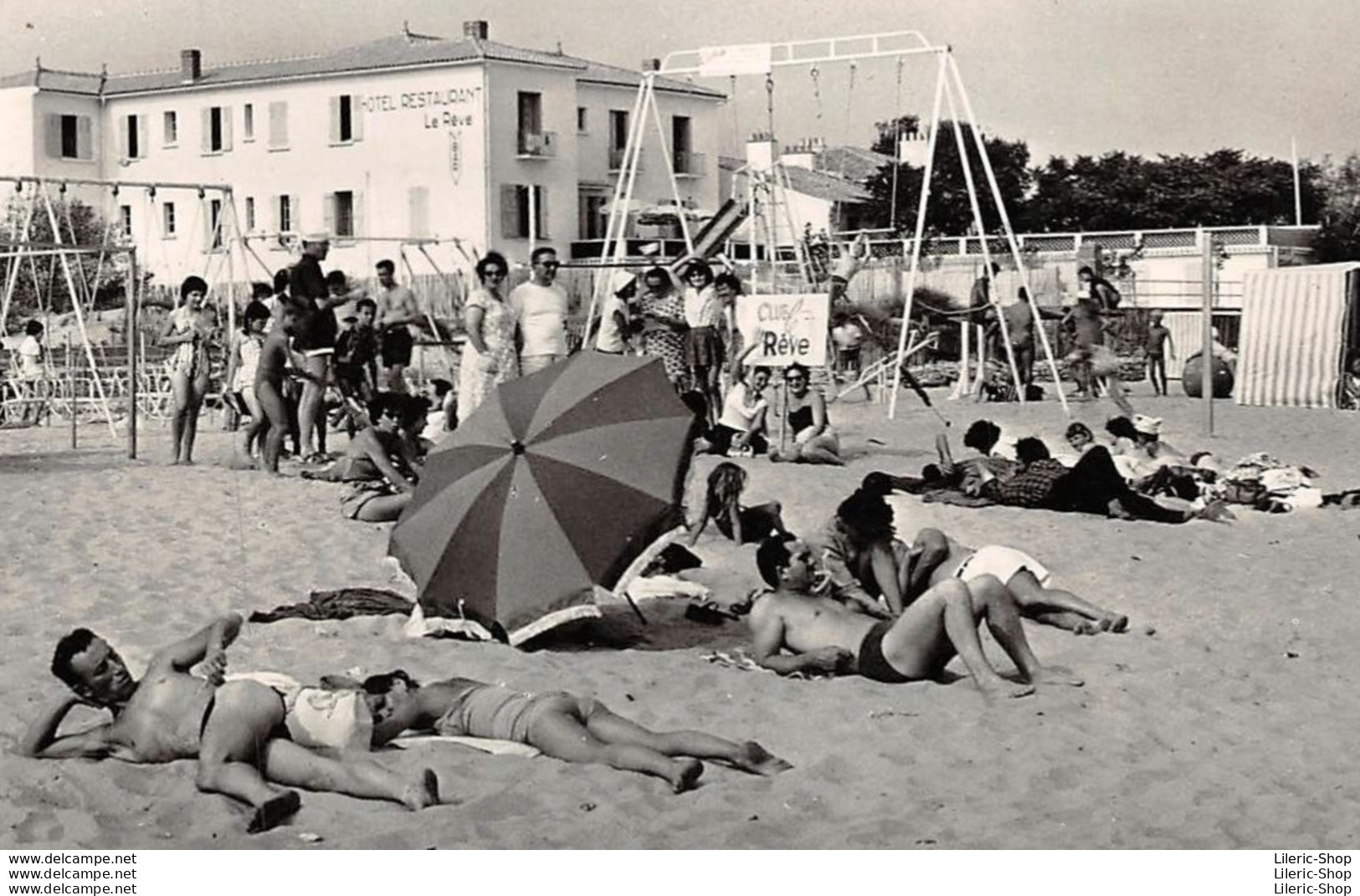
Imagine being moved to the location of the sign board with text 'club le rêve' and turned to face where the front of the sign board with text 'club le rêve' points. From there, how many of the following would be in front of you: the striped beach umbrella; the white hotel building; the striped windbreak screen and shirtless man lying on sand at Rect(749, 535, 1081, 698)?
2

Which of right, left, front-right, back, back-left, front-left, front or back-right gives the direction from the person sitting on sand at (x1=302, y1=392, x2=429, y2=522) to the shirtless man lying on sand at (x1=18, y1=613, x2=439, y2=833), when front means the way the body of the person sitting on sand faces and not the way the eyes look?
front-right

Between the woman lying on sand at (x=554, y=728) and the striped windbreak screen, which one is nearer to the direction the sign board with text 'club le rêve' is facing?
the woman lying on sand

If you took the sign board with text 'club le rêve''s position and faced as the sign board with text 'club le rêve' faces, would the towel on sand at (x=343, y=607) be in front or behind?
in front

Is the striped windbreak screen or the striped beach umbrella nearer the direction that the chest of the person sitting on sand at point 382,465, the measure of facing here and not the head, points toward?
the striped beach umbrella

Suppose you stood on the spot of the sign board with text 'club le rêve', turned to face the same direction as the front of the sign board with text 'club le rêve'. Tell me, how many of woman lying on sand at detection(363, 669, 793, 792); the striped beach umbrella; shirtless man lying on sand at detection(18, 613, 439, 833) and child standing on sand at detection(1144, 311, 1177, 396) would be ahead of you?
3

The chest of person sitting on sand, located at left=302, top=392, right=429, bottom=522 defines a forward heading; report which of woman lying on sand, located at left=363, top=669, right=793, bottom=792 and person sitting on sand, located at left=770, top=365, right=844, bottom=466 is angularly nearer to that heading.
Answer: the woman lying on sand

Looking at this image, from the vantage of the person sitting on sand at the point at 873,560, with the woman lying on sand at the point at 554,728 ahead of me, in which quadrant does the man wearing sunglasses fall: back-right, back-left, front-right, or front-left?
back-right
